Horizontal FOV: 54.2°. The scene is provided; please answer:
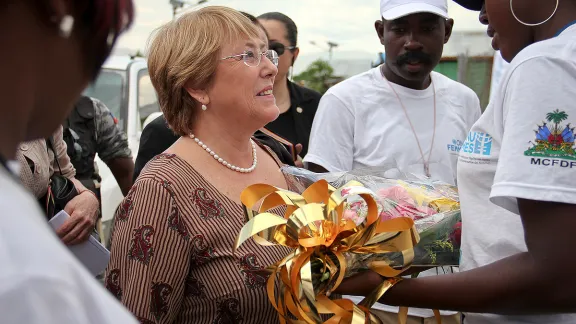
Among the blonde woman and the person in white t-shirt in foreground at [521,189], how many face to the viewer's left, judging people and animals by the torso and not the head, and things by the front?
1

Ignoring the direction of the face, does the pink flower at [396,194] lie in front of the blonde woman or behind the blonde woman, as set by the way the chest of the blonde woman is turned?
in front

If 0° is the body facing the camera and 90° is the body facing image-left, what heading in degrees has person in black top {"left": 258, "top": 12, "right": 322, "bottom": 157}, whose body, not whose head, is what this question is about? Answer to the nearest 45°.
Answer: approximately 45°

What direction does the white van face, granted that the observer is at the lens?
facing the viewer and to the left of the viewer

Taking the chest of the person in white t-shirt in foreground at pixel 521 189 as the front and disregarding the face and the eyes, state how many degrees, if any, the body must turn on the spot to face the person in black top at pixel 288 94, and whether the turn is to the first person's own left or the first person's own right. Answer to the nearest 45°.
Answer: approximately 45° to the first person's own right

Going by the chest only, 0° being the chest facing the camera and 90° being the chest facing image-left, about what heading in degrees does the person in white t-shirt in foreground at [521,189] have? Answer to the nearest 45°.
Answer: approximately 90°

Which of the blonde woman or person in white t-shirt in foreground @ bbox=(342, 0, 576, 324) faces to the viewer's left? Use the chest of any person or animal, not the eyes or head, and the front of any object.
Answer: the person in white t-shirt in foreground

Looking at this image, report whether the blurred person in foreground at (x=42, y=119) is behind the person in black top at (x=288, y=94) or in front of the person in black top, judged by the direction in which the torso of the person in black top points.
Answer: in front

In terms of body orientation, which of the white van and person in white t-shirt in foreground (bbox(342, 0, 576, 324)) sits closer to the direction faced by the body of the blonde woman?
the person in white t-shirt in foreground

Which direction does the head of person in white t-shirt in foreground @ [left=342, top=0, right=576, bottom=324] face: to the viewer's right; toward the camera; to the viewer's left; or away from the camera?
to the viewer's left

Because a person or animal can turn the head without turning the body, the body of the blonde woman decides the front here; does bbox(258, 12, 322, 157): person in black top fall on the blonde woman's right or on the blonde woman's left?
on the blonde woman's left

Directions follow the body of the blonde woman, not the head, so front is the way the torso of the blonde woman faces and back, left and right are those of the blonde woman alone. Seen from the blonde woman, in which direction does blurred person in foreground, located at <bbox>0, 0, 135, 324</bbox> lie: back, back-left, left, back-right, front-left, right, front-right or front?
front-right

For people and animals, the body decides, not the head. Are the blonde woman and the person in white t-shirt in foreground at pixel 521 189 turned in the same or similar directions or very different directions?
very different directions

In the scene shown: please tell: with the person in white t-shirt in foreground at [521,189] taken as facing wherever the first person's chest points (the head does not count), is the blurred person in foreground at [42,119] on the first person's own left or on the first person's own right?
on the first person's own left
